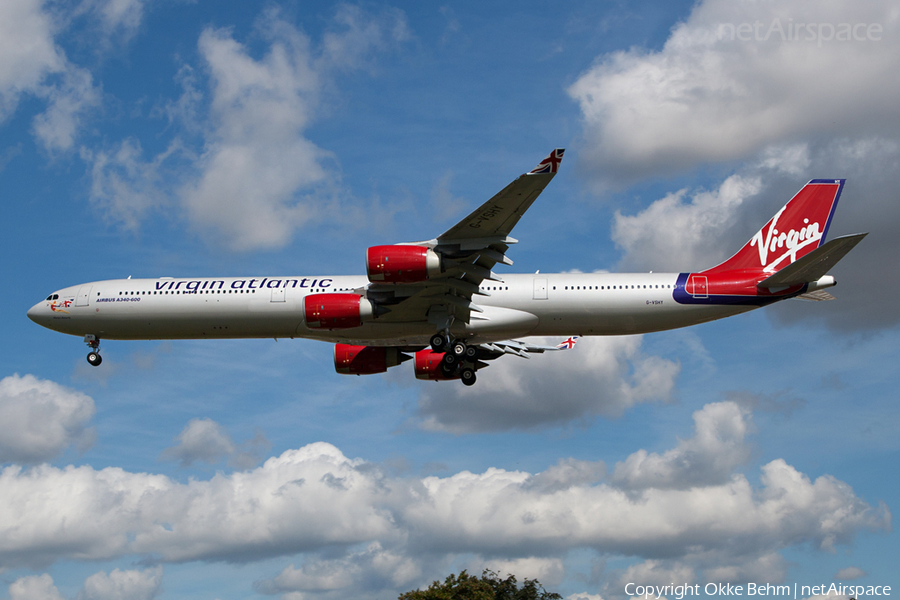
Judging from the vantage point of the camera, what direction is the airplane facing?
facing to the left of the viewer
